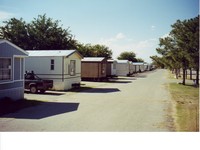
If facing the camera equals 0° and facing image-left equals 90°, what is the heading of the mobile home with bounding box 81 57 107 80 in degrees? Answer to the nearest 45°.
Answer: approximately 315°

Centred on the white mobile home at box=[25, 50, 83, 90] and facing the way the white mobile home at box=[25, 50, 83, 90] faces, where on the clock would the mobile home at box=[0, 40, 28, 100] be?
The mobile home is roughly at 2 o'clock from the white mobile home.

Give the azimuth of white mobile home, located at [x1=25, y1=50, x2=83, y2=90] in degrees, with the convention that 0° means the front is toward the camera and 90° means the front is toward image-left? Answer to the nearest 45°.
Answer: approximately 315°

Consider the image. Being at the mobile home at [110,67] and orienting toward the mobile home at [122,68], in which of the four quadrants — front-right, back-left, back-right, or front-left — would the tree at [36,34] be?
back-left

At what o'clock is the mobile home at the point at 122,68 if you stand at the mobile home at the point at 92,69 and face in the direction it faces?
the mobile home at the point at 122,68 is roughly at 8 o'clock from the mobile home at the point at 92,69.

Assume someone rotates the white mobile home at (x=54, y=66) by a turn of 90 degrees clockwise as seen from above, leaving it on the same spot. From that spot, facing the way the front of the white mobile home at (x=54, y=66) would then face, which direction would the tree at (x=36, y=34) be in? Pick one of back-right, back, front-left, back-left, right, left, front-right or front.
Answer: back-right

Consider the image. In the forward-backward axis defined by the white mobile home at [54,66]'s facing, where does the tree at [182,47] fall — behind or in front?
in front

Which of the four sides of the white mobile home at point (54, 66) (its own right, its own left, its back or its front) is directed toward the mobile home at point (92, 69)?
left

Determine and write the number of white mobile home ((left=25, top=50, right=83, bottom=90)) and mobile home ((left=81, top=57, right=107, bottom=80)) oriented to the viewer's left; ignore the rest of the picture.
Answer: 0
